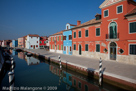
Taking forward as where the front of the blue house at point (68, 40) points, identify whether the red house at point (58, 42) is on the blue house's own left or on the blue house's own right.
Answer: on the blue house's own right

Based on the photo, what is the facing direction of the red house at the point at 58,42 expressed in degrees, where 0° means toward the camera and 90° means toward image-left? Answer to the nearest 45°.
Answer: approximately 45°

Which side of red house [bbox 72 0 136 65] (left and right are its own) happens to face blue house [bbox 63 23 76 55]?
right

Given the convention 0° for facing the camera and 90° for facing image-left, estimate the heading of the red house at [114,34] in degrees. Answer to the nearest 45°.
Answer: approximately 45°

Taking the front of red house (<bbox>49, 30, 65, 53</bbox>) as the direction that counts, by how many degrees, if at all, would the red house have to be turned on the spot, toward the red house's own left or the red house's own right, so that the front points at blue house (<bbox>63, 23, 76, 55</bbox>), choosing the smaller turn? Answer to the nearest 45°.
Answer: approximately 90° to the red house's own left

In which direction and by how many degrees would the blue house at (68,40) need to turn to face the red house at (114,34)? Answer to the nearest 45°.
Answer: approximately 90° to its left

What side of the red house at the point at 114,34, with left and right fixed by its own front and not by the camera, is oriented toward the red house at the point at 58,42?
right

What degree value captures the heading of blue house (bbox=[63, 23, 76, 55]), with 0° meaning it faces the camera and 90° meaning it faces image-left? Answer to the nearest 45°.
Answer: approximately 45°
